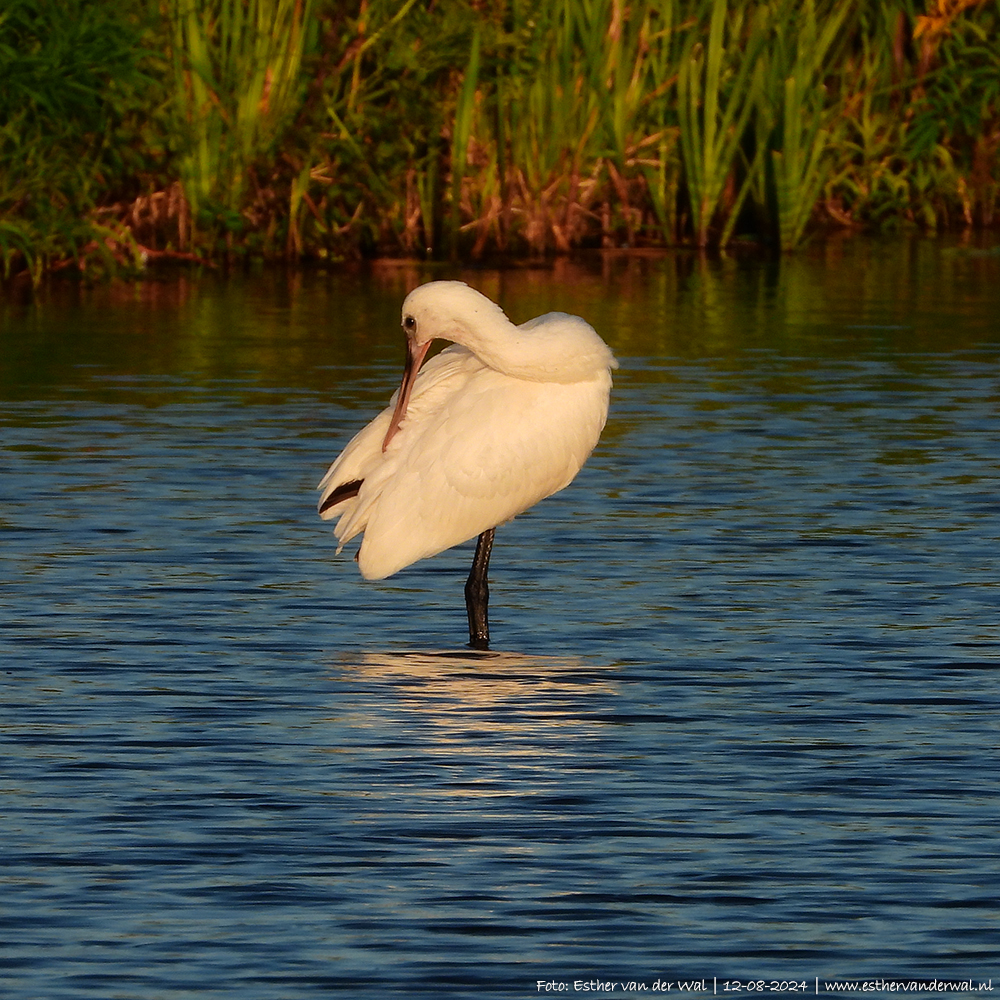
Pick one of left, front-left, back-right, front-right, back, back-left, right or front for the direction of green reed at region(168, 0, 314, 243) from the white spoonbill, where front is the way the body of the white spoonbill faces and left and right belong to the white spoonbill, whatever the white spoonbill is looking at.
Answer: left

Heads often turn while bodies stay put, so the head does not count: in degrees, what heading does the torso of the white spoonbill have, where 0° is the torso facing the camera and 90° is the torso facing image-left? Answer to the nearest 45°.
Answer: approximately 270°
